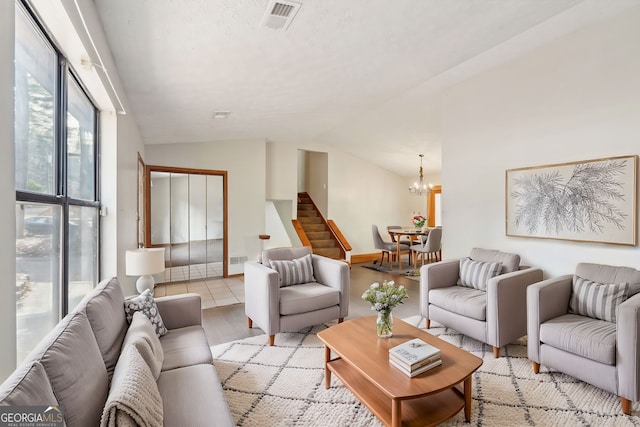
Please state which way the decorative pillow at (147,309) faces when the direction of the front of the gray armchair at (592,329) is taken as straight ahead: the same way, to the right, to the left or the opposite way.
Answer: the opposite way

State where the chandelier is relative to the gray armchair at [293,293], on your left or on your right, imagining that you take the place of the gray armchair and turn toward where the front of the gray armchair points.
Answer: on your left

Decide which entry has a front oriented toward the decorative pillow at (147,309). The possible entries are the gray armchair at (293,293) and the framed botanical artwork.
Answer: the framed botanical artwork

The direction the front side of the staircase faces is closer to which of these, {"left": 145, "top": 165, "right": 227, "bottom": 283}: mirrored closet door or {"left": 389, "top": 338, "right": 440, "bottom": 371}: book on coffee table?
the book on coffee table

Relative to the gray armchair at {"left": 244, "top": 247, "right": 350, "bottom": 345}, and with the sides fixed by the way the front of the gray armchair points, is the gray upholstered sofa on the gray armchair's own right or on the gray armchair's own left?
on the gray armchair's own right

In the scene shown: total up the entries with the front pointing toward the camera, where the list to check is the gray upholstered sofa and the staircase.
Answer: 1

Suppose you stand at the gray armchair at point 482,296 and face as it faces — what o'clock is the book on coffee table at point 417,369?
The book on coffee table is roughly at 11 o'clock from the gray armchair.

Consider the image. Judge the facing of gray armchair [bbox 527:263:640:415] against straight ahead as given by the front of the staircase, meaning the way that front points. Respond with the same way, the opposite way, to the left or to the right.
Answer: to the right

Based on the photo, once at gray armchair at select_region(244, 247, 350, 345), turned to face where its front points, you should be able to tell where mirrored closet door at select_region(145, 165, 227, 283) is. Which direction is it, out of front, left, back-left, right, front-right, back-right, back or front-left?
back

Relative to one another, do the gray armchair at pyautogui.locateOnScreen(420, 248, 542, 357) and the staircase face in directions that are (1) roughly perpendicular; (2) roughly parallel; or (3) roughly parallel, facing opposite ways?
roughly perpendicular

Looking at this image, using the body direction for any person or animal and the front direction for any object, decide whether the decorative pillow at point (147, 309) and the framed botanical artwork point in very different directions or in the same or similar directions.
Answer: very different directions

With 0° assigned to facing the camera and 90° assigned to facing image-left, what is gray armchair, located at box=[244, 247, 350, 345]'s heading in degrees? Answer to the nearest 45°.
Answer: approximately 315°

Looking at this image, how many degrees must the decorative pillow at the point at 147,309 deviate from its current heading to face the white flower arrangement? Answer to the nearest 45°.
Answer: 0° — it already faces it

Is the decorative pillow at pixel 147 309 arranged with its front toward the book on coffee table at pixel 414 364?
yes
